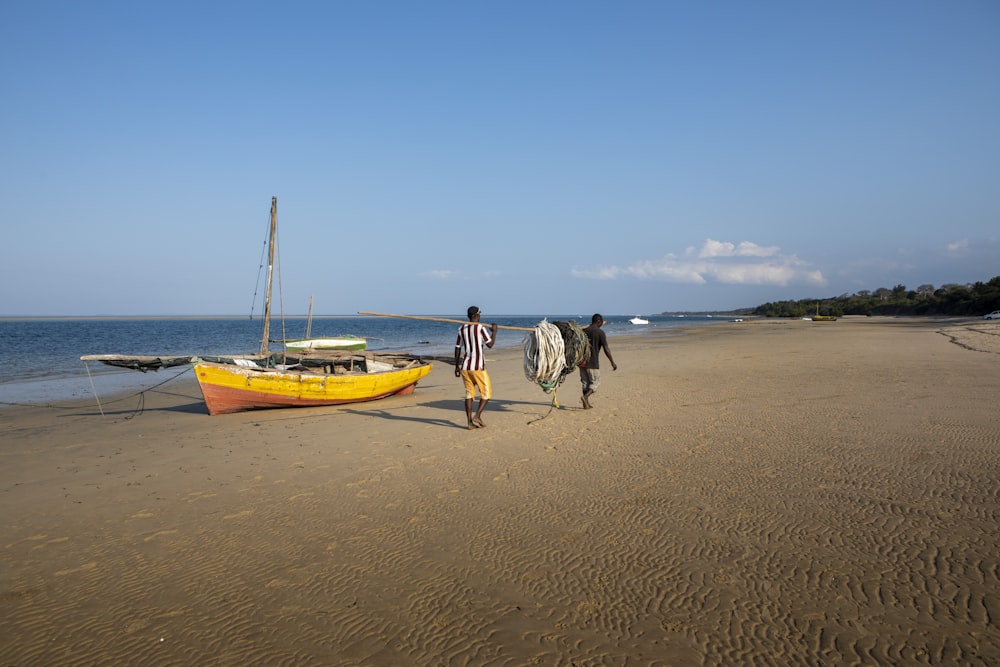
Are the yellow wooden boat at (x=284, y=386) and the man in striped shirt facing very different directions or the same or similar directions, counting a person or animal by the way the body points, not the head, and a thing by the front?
very different directions

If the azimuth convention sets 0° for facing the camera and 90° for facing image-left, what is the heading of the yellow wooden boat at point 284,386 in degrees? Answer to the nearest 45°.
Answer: approximately 45°

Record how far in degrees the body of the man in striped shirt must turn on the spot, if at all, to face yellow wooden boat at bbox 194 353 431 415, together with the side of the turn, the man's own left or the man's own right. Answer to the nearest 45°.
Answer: approximately 90° to the man's own left

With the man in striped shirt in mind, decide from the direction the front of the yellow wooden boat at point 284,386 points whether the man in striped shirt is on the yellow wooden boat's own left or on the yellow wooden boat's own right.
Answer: on the yellow wooden boat's own left

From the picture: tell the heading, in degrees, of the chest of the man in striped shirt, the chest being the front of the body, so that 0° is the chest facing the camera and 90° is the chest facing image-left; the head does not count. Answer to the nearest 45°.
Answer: approximately 225°
